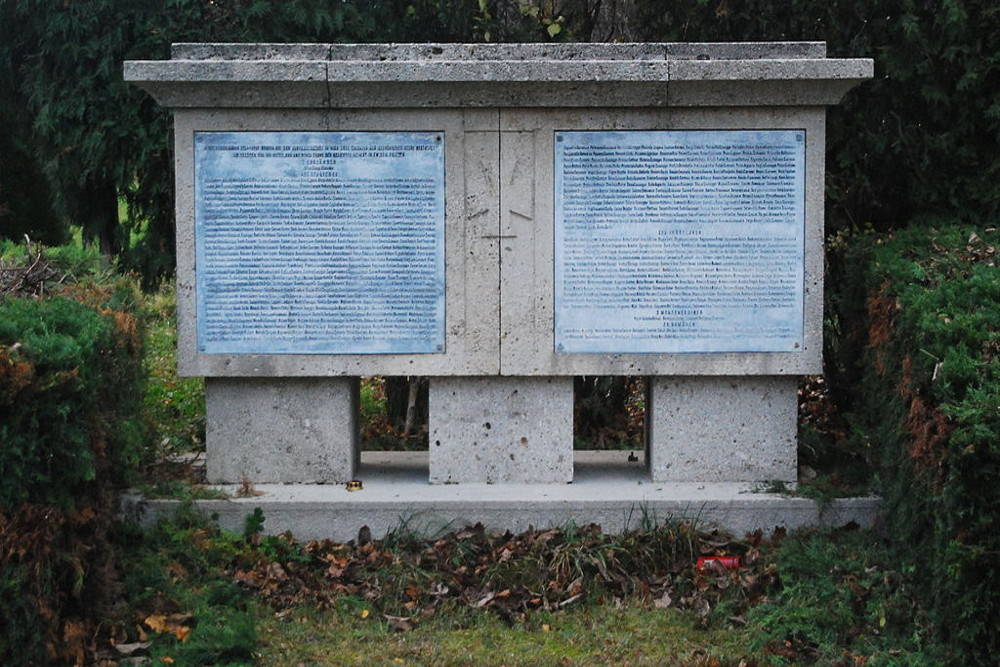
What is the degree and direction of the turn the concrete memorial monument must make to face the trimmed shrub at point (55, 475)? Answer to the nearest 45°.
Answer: approximately 45° to its right

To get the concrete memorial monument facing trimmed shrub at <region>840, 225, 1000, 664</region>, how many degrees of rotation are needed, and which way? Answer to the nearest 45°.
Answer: approximately 45° to its left

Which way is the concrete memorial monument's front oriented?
toward the camera

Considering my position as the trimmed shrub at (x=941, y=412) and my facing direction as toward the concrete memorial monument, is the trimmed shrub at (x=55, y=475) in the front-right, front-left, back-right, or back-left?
front-left

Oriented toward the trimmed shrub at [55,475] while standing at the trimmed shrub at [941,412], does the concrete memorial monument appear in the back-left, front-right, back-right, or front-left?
front-right

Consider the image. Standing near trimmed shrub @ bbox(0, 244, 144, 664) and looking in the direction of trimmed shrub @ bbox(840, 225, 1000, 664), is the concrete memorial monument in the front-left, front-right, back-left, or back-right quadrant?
front-left
